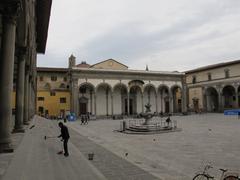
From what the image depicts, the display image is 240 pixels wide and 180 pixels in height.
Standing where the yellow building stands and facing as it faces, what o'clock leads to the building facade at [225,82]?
The building facade is roughly at 9 o'clock from the yellow building.

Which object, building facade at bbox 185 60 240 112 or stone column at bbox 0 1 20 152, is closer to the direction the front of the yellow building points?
the stone column

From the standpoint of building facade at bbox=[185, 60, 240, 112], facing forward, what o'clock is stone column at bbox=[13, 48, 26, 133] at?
The stone column is roughly at 11 o'clock from the building facade.

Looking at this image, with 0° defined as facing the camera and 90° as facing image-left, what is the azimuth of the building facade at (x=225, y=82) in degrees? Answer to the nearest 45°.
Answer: approximately 45°

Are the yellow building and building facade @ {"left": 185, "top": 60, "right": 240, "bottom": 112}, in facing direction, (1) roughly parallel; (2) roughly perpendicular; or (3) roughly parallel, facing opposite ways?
roughly perpendicular

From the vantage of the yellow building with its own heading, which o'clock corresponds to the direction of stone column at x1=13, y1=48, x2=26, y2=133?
The stone column is roughly at 12 o'clock from the yellow building.

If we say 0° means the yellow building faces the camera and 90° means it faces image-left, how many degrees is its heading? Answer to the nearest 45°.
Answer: approximately 0°

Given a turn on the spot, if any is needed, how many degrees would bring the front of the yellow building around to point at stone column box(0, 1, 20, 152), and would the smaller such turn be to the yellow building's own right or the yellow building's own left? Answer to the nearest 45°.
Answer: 0° — it already faces it

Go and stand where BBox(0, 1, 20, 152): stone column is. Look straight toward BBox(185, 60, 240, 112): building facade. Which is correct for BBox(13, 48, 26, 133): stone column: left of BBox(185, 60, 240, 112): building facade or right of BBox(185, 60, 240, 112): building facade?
left

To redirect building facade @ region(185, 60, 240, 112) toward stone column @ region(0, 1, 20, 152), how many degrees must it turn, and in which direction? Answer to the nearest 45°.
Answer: approximately 45° to its left
